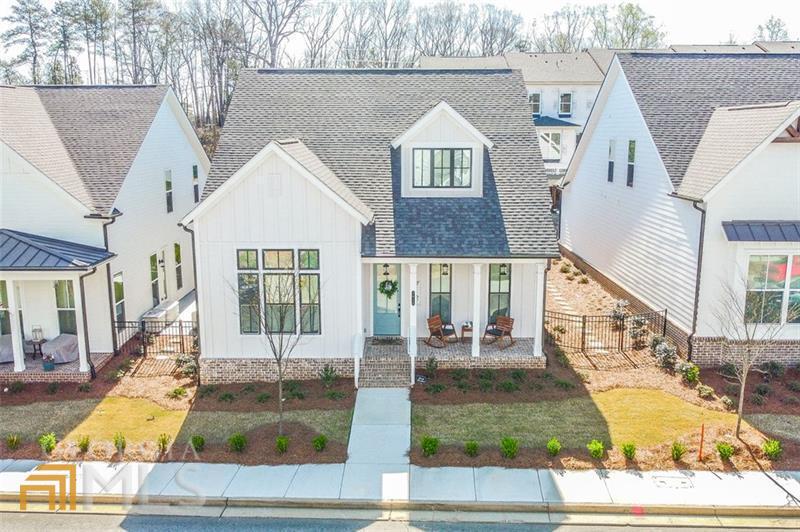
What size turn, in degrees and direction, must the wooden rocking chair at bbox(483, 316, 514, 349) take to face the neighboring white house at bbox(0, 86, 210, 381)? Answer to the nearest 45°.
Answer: approximately 45° to its right

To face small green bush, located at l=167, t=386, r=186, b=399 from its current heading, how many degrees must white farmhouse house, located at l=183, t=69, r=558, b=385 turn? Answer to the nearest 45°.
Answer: approximately 90° to its right

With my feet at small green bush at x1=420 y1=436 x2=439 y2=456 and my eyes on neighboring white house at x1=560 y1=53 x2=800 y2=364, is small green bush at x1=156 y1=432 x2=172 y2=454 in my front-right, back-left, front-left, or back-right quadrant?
back-left

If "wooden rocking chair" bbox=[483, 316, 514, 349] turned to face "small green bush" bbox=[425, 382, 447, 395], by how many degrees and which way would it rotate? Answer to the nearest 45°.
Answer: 0° — it already faces it

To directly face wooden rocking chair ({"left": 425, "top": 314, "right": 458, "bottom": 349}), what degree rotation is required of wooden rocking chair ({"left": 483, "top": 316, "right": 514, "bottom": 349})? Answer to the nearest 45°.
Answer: approximately 45° to its right

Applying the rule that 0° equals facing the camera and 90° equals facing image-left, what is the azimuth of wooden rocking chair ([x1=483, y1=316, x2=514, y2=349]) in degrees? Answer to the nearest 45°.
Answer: approximately 45°

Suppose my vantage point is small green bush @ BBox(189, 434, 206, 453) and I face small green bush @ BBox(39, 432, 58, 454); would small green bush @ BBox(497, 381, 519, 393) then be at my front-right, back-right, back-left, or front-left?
back-right

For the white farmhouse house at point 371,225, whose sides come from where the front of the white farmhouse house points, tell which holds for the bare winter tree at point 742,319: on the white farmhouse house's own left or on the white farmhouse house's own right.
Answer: on the white farmhouse house's own left
